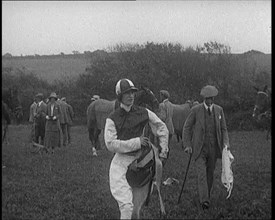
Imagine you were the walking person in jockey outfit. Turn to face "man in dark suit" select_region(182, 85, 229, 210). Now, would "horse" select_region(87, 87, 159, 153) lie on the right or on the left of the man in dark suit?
left

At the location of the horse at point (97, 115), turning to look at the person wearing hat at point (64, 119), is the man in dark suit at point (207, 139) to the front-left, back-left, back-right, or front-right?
back-left

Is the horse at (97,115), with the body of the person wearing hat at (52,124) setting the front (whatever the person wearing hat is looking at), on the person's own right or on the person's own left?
on the person's own left

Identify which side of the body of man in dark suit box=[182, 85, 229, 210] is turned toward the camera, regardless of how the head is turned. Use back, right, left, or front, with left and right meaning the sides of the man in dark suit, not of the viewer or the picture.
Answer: front

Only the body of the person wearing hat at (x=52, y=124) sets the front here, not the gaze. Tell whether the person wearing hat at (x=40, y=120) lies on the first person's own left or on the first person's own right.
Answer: on the first person's own right

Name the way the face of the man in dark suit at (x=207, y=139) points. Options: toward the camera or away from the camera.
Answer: toward the camera

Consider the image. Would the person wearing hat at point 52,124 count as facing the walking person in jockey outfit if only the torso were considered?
yes

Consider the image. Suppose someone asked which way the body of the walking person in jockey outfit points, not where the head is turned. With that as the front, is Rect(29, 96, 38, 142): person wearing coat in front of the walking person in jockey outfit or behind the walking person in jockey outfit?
behind

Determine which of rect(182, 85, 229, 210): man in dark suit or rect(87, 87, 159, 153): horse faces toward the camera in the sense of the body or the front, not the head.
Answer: the man in dark suit

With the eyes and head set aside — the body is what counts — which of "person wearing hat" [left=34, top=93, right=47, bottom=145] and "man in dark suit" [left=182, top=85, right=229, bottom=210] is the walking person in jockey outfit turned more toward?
the man in dark suit

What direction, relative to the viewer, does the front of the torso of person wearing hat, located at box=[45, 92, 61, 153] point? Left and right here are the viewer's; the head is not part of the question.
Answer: facing the viewer
